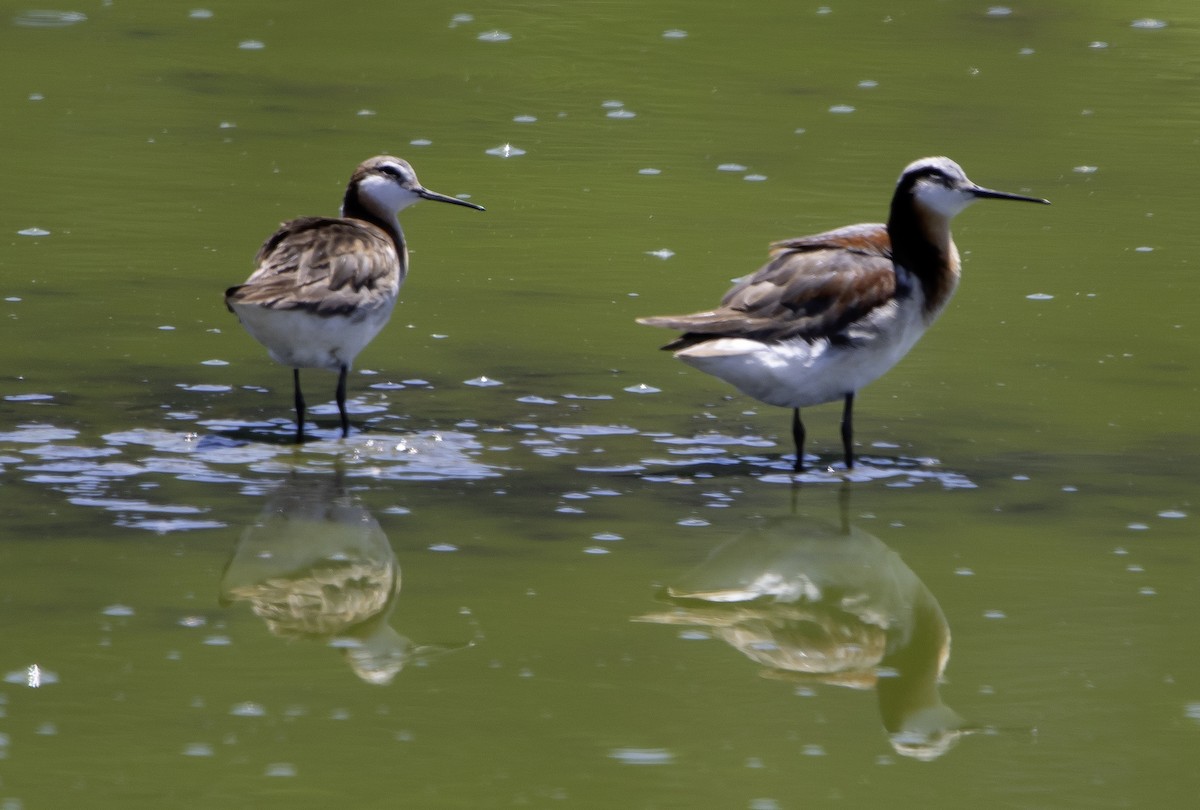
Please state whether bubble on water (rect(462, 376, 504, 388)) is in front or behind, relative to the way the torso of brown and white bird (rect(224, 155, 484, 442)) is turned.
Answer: in front

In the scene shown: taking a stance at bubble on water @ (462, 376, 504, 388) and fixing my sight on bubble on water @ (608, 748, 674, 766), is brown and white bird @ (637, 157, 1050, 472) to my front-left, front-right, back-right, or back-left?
front-left

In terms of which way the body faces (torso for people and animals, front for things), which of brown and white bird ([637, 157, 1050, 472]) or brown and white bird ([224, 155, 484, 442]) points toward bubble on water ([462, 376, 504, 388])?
brown and white bird ([224, 155, 484, 442])

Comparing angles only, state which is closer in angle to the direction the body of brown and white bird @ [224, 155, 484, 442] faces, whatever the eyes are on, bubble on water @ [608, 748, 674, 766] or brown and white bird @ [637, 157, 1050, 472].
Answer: the brown and white bird

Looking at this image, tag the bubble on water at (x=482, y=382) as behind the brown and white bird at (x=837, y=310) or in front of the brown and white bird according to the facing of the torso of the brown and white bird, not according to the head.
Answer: behind

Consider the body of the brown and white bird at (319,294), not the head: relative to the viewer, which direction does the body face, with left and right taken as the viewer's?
facing away from the viewer and to the right of the viewer

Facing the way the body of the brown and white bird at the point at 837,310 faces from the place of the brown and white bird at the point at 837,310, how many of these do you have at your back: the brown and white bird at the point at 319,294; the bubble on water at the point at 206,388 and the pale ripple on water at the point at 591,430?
3

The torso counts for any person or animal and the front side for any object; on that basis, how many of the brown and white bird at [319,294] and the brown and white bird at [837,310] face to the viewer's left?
0

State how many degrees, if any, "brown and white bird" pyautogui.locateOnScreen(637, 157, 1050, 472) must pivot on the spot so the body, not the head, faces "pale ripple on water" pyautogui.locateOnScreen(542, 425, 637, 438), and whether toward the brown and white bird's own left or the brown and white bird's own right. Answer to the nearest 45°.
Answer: approximately 180°

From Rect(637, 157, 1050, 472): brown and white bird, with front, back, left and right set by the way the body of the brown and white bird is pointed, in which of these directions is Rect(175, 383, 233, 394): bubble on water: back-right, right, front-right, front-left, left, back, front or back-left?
back

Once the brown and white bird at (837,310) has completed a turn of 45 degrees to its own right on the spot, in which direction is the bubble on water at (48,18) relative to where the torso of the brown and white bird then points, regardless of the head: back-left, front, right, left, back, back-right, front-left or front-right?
back

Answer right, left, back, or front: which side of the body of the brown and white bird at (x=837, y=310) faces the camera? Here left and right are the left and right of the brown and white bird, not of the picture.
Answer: right

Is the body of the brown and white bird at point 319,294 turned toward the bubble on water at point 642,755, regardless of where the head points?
no
